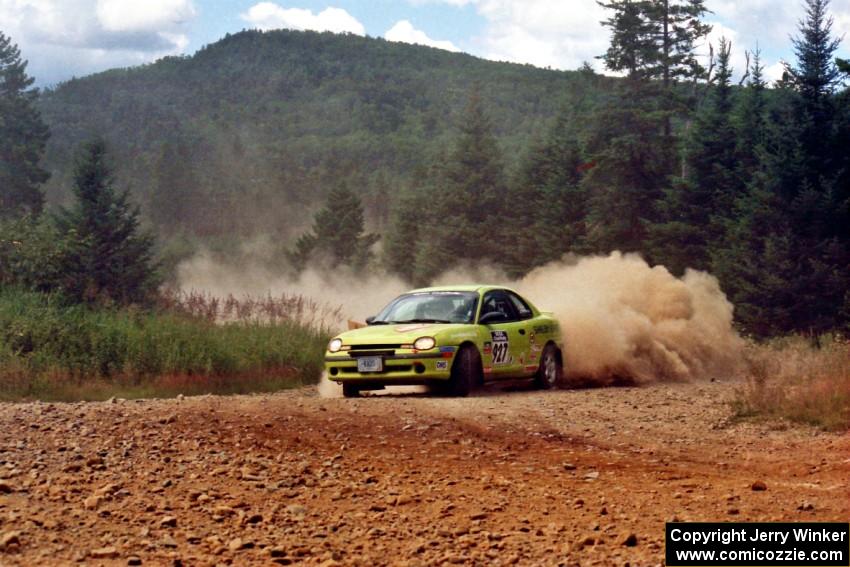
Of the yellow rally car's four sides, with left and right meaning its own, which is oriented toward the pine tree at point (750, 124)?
back

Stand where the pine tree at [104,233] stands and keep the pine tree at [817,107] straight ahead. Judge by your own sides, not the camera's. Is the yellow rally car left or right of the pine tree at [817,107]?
right

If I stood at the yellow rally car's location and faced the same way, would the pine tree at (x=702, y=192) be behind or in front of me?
behind

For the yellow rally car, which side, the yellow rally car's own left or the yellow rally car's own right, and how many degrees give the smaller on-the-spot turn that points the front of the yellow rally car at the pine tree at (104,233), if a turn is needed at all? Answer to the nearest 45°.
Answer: approximately 90° to the yellow rally car's own right

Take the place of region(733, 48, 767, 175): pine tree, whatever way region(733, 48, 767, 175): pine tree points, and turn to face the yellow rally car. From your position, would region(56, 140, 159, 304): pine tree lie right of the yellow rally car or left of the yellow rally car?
right

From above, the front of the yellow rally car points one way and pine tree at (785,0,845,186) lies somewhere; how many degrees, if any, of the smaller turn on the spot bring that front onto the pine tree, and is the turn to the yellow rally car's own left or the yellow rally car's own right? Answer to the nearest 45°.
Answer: approximately 180°

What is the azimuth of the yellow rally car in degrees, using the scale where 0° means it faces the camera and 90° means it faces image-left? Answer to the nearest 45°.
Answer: approximately 45°
